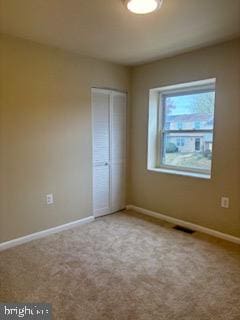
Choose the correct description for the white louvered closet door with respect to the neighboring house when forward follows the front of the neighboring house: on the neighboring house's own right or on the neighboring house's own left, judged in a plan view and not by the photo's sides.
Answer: on the neighboring house's own right

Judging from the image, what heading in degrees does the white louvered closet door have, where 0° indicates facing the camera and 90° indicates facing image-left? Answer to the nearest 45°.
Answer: approximately 315°

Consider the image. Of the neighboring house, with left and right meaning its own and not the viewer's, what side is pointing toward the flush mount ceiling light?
front

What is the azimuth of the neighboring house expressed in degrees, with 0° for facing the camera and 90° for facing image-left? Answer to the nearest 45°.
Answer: approximately 0°

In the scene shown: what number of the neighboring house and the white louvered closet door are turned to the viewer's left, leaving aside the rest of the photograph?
0

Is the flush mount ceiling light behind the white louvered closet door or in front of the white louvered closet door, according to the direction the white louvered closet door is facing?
in front
